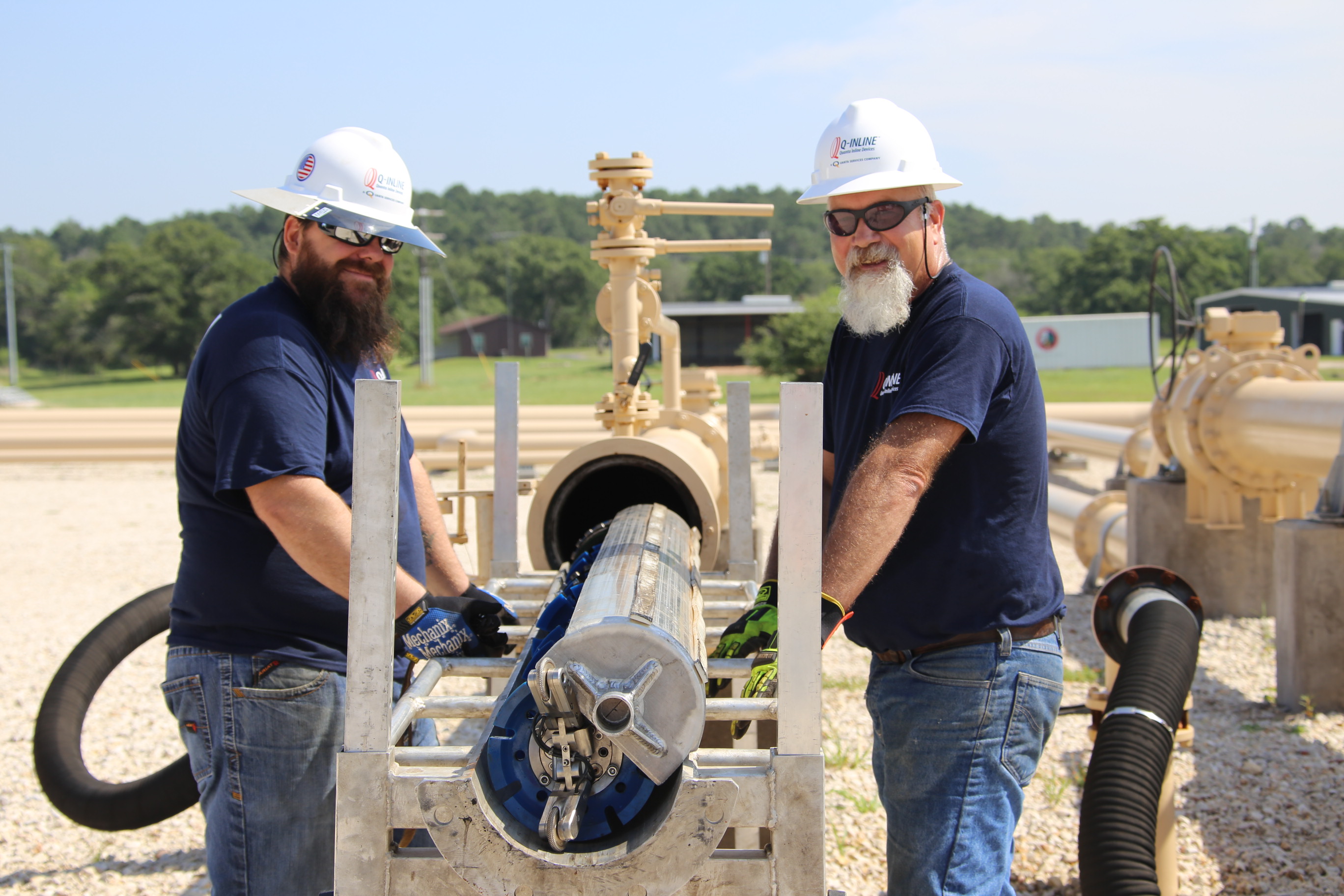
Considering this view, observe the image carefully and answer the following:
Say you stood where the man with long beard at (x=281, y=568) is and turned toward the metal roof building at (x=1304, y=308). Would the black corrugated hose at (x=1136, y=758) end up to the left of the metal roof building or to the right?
right

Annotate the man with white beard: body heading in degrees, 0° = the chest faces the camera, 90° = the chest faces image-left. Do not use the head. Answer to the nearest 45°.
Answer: approximately 45°

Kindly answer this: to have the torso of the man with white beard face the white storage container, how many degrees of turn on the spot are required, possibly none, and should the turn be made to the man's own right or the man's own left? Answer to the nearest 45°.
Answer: approximately 135° to the man's own right

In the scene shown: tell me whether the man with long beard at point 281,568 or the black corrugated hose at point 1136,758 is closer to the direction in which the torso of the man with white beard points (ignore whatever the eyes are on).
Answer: the man with long beard

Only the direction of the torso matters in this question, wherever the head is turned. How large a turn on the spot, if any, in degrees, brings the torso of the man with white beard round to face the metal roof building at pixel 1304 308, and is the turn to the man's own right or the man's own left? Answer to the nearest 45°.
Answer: approximately 135° to the man's own right

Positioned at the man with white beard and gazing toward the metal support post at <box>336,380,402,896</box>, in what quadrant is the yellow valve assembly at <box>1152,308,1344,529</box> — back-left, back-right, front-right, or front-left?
back-right
